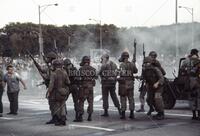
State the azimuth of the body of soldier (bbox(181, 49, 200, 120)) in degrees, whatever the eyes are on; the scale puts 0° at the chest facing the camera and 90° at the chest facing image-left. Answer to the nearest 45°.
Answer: approximately 180°

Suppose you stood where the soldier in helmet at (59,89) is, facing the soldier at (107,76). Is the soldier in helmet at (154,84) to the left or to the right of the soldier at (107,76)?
right

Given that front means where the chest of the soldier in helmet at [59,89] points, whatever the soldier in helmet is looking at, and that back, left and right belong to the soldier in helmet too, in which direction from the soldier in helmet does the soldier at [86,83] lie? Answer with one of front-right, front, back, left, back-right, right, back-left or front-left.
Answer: front-right

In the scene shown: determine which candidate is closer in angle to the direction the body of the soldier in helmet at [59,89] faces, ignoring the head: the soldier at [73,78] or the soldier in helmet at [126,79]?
the soldier

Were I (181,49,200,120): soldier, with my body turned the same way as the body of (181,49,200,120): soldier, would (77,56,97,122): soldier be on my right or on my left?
on my left

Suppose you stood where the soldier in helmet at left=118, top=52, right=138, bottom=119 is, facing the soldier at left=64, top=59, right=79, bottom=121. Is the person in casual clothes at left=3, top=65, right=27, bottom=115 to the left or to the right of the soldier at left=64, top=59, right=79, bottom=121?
right

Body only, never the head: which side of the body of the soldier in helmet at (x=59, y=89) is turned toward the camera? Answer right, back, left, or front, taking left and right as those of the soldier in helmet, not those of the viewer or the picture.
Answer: back
